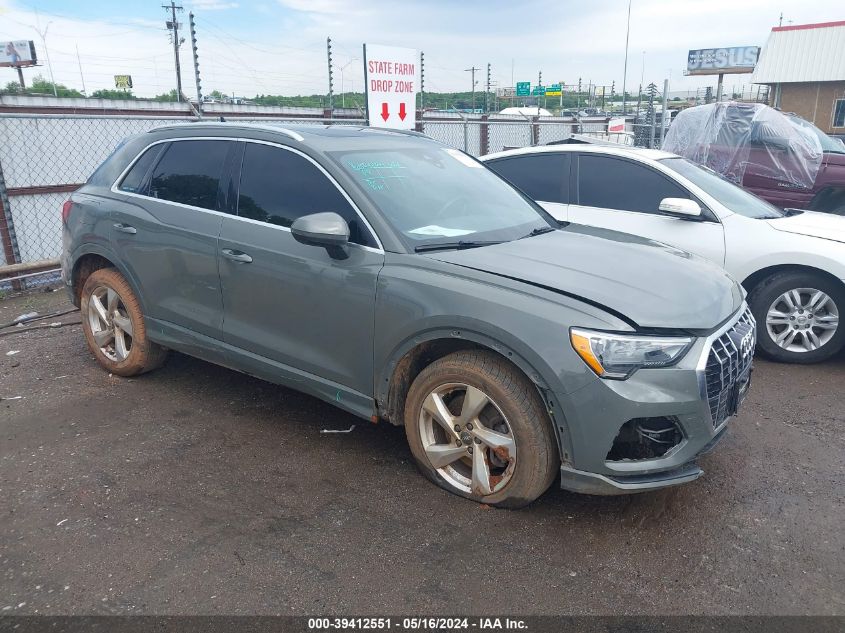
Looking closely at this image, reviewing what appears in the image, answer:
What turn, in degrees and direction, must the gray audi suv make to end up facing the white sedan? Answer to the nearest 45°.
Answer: approximately 90° to its left

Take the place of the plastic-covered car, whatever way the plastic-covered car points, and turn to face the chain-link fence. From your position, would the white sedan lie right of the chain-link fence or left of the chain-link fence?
left

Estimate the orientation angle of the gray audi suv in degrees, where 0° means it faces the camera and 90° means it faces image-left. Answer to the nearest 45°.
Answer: approximately 315°

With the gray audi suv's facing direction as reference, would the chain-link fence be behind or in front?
behind

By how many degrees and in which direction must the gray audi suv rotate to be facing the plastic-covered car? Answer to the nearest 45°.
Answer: approximately 90° to its left

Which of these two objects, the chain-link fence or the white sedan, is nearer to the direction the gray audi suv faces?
the white sedan

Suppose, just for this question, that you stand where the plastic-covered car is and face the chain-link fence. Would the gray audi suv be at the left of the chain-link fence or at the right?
left
